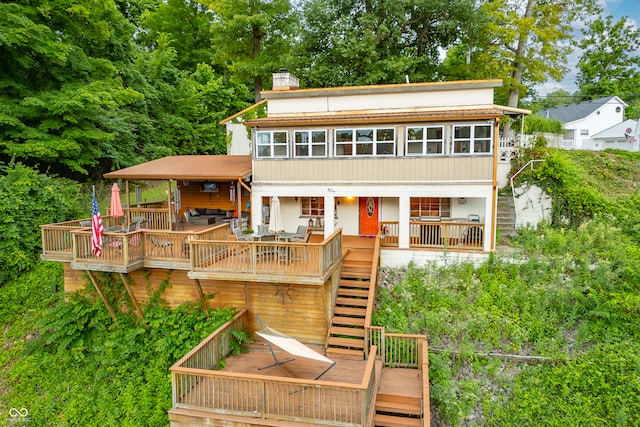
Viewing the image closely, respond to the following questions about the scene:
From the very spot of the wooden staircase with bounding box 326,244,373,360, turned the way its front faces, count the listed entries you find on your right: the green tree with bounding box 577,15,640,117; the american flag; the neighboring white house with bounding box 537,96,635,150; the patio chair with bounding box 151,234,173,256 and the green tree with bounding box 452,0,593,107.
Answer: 2

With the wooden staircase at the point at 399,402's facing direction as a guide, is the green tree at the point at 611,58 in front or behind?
behind

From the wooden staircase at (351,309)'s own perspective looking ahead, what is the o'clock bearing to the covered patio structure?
The covered patio structure is roughly at 4 o'clock from the wooden staircase.

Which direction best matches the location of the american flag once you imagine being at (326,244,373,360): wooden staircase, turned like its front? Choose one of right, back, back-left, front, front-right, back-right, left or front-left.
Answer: right

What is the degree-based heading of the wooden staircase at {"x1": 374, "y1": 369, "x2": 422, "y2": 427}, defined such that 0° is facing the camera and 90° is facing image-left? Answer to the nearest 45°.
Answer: approximately 0°

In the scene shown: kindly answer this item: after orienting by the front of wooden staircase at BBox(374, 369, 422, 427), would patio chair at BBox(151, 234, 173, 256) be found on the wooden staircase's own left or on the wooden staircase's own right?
on the wooden staircase's own right

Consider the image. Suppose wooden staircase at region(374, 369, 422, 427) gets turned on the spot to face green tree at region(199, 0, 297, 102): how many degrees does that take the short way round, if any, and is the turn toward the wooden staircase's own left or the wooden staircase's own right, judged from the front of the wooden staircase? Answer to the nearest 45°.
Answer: approximately 135° to the wooden staircase's own right

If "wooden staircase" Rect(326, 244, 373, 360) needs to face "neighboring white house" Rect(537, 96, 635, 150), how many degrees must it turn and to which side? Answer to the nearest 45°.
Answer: approximately 135° to its left

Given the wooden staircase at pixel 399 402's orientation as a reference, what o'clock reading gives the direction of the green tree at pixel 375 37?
The green tree is roughly at 6 o'clock from the wooden staircase.

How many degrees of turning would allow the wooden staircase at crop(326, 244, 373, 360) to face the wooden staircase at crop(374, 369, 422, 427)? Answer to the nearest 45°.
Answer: approximately 45° to its left

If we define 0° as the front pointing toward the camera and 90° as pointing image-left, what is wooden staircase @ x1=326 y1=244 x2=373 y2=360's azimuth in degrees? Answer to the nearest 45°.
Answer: approximately 0°

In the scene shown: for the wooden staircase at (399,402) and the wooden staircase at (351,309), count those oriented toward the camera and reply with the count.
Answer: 2

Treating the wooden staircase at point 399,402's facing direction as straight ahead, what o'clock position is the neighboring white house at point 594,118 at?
The neighboring white house is roughly at 7 o'clock from the wooden staircase.

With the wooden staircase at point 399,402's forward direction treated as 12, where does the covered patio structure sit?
The covered patio structure is roughly at 4 o'clock from the wooden staircase.

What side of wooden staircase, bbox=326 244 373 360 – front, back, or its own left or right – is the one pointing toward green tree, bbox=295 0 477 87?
back
